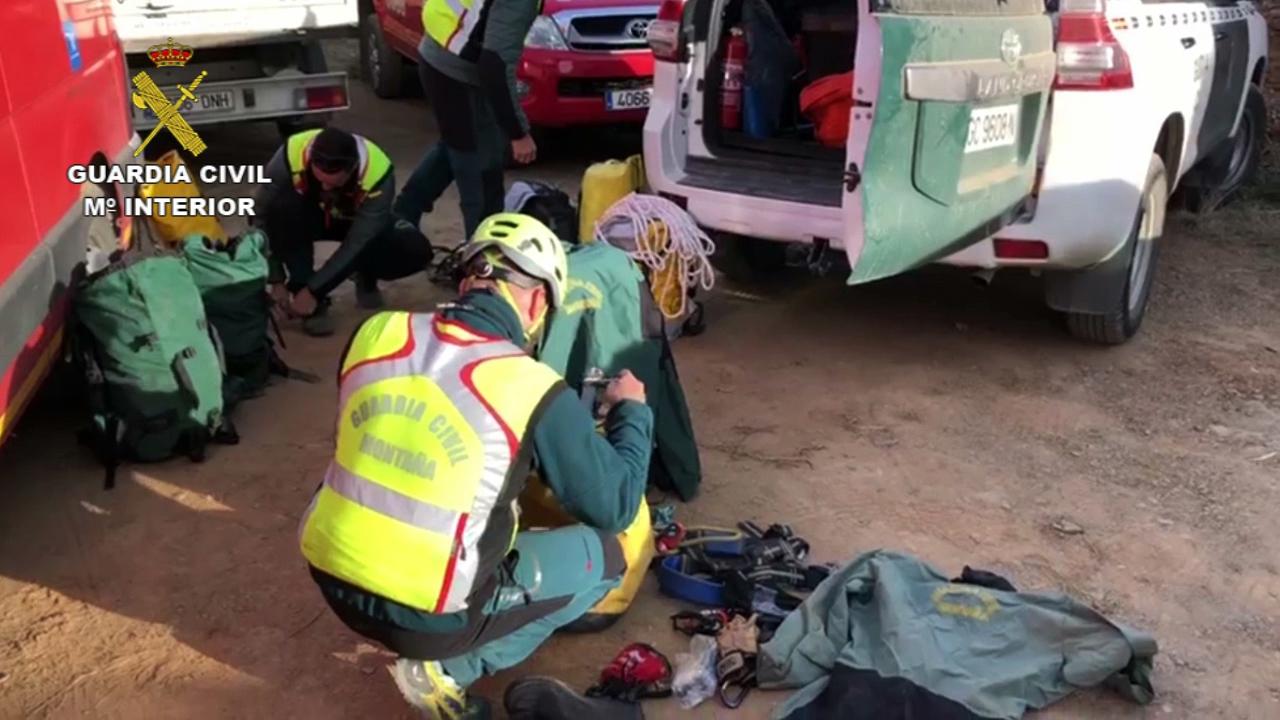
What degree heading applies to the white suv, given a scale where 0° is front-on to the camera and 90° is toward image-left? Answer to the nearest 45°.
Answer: approximately 225°

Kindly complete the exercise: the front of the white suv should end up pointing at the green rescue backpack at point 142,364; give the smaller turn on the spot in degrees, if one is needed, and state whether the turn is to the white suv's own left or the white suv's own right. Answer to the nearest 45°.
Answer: approximately 180°

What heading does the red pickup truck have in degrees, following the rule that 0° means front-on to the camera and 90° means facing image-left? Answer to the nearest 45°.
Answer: approximately 315°

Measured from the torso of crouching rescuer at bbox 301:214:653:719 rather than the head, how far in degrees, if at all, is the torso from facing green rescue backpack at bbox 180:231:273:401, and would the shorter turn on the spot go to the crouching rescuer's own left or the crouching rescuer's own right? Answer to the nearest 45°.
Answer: approximately 45° to the crouching rescuer's own left

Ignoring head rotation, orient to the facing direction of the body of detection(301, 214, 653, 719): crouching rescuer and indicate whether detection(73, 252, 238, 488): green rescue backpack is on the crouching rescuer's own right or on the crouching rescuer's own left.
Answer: on the crouching rescuer's own left

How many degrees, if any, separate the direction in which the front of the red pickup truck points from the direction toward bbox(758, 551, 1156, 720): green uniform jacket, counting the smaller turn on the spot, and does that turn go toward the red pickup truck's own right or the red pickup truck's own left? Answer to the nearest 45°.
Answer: approximately 45° to the red pickup truck's own right

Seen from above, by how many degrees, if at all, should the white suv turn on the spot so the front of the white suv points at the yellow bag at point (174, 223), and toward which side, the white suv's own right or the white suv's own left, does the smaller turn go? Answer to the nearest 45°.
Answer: approximately 135° to the white suv's own left

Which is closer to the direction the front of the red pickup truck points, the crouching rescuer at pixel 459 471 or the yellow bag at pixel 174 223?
the crouching rescuer

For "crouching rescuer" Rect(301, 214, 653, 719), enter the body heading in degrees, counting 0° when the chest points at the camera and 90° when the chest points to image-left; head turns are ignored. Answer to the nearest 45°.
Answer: approximately 225°

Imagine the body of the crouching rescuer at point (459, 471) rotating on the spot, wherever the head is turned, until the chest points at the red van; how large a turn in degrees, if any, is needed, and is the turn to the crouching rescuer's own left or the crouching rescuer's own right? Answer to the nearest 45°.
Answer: approximately 90° to the crouching rescuer's own left
